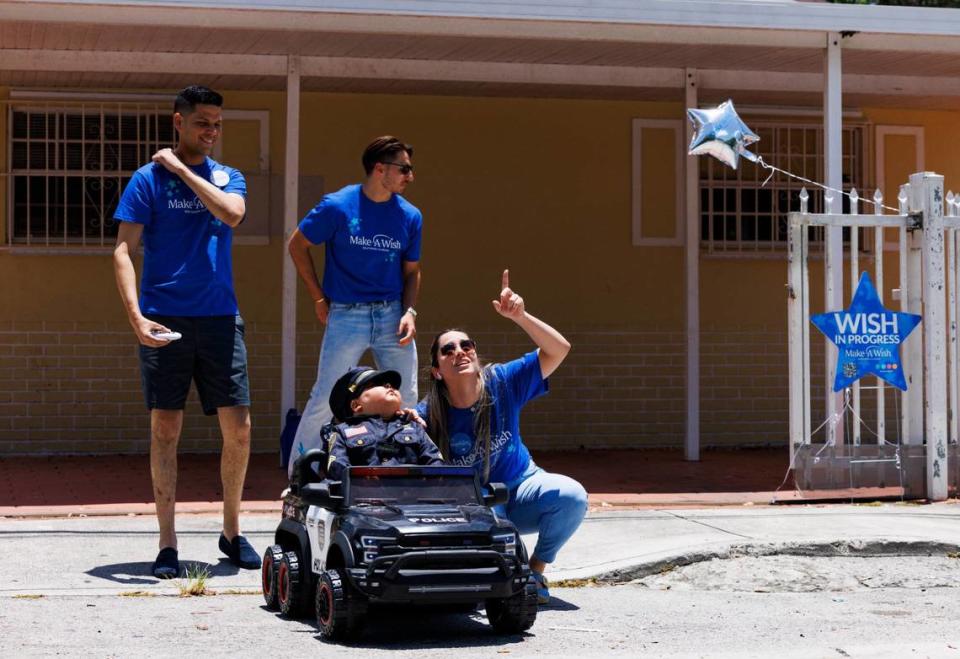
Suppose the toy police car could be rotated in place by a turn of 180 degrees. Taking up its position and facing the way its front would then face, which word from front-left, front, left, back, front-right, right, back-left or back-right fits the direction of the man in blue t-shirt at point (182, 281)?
front

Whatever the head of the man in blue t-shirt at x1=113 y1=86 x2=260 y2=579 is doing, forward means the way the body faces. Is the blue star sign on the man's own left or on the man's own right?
on the man's own left

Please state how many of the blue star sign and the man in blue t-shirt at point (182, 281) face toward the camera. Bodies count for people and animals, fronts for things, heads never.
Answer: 2

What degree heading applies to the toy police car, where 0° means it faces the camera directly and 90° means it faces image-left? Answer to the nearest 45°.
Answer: approximately 315°

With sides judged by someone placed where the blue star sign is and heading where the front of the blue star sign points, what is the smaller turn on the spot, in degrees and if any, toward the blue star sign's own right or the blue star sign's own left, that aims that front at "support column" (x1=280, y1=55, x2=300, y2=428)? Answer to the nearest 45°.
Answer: approximately 90° to the blue star sign's own right

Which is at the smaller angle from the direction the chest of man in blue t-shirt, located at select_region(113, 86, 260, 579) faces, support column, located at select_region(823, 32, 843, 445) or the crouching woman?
the crouching woman

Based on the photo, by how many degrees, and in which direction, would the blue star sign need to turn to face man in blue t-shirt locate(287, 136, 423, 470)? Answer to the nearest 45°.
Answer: approximately 45° to its right

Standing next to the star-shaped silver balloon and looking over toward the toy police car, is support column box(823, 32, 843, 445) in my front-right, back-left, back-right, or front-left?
back-left

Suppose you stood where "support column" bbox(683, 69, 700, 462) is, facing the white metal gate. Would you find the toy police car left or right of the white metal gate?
right

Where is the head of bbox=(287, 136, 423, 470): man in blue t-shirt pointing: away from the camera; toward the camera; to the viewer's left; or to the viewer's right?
to the viewer's right

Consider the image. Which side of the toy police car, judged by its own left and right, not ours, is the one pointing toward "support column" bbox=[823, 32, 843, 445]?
left
